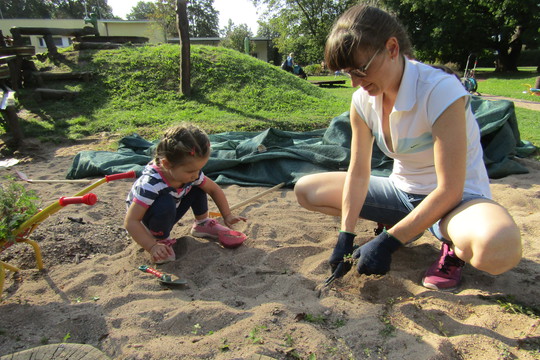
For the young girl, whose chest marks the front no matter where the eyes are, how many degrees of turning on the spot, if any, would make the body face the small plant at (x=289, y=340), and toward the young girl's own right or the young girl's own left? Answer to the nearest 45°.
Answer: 0° — they already face it

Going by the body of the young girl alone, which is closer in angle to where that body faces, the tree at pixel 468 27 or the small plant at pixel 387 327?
the small plant

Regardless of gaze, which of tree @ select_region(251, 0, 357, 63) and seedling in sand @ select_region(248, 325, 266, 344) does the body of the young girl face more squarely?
the seedling in sand

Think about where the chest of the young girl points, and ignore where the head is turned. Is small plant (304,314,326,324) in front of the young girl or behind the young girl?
in front

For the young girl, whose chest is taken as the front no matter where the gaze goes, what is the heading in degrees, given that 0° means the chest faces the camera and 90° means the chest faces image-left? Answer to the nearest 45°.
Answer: approximately 315°

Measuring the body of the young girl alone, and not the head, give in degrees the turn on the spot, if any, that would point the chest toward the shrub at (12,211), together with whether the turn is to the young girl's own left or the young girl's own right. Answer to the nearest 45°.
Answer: approximately 135° to the young girl's own right

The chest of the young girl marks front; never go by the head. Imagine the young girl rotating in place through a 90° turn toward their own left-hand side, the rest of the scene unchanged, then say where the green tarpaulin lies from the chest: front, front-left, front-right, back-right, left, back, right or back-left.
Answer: front

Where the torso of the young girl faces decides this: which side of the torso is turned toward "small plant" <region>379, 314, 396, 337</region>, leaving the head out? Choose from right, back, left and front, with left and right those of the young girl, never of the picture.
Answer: front

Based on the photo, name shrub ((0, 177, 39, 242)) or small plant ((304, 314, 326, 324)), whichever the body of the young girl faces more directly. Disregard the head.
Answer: the small plant

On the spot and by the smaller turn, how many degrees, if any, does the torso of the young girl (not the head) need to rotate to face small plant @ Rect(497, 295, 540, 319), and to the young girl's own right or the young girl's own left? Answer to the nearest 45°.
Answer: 0° — they already face it

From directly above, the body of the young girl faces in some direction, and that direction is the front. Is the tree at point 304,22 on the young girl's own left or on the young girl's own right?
on the young girl's own left

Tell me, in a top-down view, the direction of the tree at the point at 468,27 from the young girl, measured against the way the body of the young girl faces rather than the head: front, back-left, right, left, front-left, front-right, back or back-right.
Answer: left

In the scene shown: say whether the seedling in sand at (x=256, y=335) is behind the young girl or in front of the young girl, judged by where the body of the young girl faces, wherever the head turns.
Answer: in front

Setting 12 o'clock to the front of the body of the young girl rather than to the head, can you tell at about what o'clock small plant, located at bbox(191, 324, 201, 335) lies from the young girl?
The small plant is roughly at 1 o'clock from the young girl.
